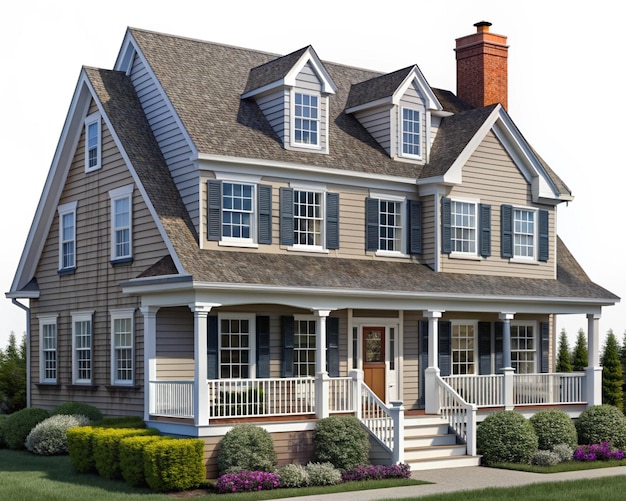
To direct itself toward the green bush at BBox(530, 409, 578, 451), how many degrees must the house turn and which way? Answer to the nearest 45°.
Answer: approximately 45° to its left

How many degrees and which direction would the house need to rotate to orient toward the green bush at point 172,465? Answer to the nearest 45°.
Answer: approximately 45° to its right

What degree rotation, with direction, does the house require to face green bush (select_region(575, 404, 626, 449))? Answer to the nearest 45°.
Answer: approximately 45° to its left

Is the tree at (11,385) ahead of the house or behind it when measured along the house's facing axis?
behind

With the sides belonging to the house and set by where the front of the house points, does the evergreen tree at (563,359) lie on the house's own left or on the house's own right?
on the house's own left

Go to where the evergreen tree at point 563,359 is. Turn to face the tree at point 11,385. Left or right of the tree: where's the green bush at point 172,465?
left

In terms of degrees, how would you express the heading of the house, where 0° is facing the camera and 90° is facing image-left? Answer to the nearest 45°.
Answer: approximately 315°
